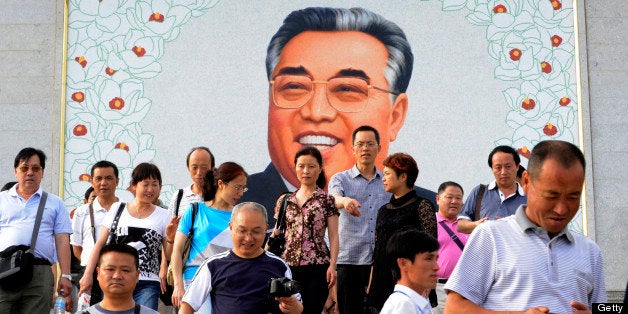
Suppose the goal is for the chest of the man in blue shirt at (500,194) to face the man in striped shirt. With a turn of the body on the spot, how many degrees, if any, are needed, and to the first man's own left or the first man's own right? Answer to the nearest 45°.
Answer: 0° — they already face them

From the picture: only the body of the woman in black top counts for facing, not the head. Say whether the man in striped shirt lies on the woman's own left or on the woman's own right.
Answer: on the woman's own left

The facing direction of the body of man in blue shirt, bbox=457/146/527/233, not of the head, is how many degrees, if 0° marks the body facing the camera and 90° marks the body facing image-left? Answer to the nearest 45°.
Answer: approximately 0°

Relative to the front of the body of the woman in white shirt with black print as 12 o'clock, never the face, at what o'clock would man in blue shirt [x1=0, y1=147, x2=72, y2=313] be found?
The man in blue shirt is roughly at 4 o'clock from the woman in white shirt with black print.

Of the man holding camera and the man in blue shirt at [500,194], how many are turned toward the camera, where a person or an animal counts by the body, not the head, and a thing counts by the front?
2

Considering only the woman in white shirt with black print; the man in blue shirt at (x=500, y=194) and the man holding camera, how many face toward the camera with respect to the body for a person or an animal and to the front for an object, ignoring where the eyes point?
3
